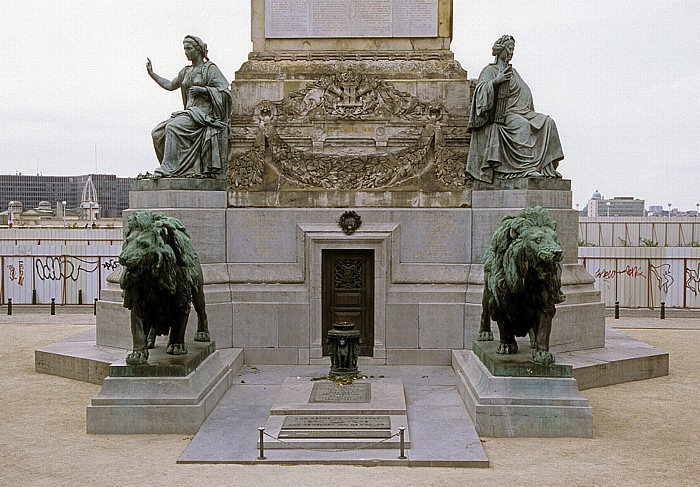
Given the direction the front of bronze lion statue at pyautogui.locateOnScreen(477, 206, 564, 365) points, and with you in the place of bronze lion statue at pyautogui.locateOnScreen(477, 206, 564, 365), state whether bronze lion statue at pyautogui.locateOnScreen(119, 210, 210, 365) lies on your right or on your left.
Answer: on your right

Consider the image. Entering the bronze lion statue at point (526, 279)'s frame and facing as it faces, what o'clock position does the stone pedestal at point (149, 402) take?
The stone pedestal is roughly at 4 o'clock from the bronze lion statue.

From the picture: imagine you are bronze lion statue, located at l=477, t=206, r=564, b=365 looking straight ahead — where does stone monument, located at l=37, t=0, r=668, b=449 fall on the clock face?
The stone monument is roughly at 6 o'clock from the bronze lion statue.

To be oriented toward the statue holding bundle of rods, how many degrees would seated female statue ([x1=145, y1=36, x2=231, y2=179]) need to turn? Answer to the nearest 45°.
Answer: approximately 135° to its left

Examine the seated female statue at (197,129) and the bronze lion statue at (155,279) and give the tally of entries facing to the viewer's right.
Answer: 0

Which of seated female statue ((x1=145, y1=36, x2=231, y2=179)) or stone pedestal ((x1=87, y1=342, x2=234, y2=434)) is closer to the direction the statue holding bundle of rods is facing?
the stone pedestal

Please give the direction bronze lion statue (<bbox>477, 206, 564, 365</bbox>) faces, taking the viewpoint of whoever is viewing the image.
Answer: facing the viewer and to the right of the viewer

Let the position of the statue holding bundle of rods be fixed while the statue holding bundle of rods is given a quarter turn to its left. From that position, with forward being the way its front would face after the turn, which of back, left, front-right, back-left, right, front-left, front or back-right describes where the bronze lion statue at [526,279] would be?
back-right

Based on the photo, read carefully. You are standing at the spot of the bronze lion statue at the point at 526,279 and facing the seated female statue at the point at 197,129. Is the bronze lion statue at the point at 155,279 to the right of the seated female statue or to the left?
left

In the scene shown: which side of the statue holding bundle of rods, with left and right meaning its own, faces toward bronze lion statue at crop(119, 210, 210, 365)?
right

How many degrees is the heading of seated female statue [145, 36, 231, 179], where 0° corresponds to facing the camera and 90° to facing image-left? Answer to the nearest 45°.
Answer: approximately 45°
